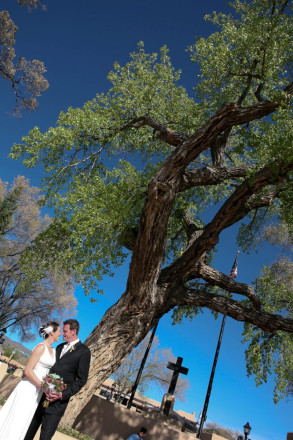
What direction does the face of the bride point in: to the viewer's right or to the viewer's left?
to the viewer's right

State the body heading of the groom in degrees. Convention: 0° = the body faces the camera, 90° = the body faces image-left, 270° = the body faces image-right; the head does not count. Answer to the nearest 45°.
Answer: approximately 45°

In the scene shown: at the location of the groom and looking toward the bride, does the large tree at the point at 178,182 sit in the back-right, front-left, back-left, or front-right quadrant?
back-right

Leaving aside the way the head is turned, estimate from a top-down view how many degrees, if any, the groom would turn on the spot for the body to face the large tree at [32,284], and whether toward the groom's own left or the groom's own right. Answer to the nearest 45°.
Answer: approximately 135° to the groom's own right
